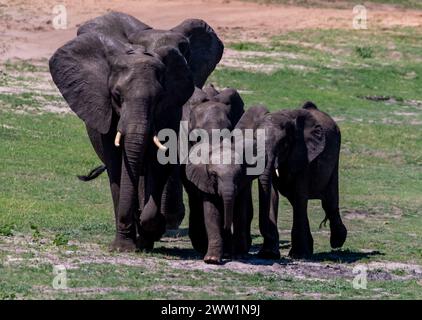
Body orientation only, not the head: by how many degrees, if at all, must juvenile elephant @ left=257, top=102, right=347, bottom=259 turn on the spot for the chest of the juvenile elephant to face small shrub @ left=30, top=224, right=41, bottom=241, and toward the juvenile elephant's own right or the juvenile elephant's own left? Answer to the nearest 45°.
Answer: approximately 45° to the juvenile elephant's own right

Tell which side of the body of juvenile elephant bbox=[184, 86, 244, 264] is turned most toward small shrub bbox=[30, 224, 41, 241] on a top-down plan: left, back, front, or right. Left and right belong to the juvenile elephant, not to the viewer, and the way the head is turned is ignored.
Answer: right

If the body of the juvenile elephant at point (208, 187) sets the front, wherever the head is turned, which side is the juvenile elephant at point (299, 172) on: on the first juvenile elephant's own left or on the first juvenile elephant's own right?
on the first juvenile elephant's own left

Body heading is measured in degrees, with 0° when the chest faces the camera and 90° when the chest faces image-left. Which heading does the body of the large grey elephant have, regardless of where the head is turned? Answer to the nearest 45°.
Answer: approximately 0°

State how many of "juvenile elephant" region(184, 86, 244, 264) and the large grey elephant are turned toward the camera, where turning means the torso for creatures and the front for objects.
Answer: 2

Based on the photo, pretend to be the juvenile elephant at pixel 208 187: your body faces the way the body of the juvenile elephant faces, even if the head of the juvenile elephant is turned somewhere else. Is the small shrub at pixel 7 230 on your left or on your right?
on your right

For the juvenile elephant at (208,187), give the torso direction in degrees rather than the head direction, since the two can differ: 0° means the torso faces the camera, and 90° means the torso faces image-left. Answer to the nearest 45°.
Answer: approximately 0°

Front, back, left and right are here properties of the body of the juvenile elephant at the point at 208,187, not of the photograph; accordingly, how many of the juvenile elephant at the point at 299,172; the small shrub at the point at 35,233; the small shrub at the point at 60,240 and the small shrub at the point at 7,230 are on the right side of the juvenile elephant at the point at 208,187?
3
